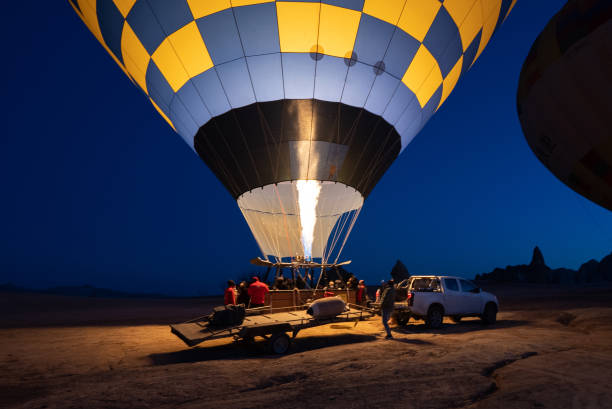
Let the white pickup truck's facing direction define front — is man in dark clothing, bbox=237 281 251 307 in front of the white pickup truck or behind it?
behind

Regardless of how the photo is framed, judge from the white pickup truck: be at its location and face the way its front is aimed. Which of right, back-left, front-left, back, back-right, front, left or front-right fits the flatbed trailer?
back

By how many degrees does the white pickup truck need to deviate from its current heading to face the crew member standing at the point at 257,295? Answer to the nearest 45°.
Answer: approximately 180°

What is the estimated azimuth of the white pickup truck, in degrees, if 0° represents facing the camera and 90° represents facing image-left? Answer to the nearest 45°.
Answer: approximately 225°
